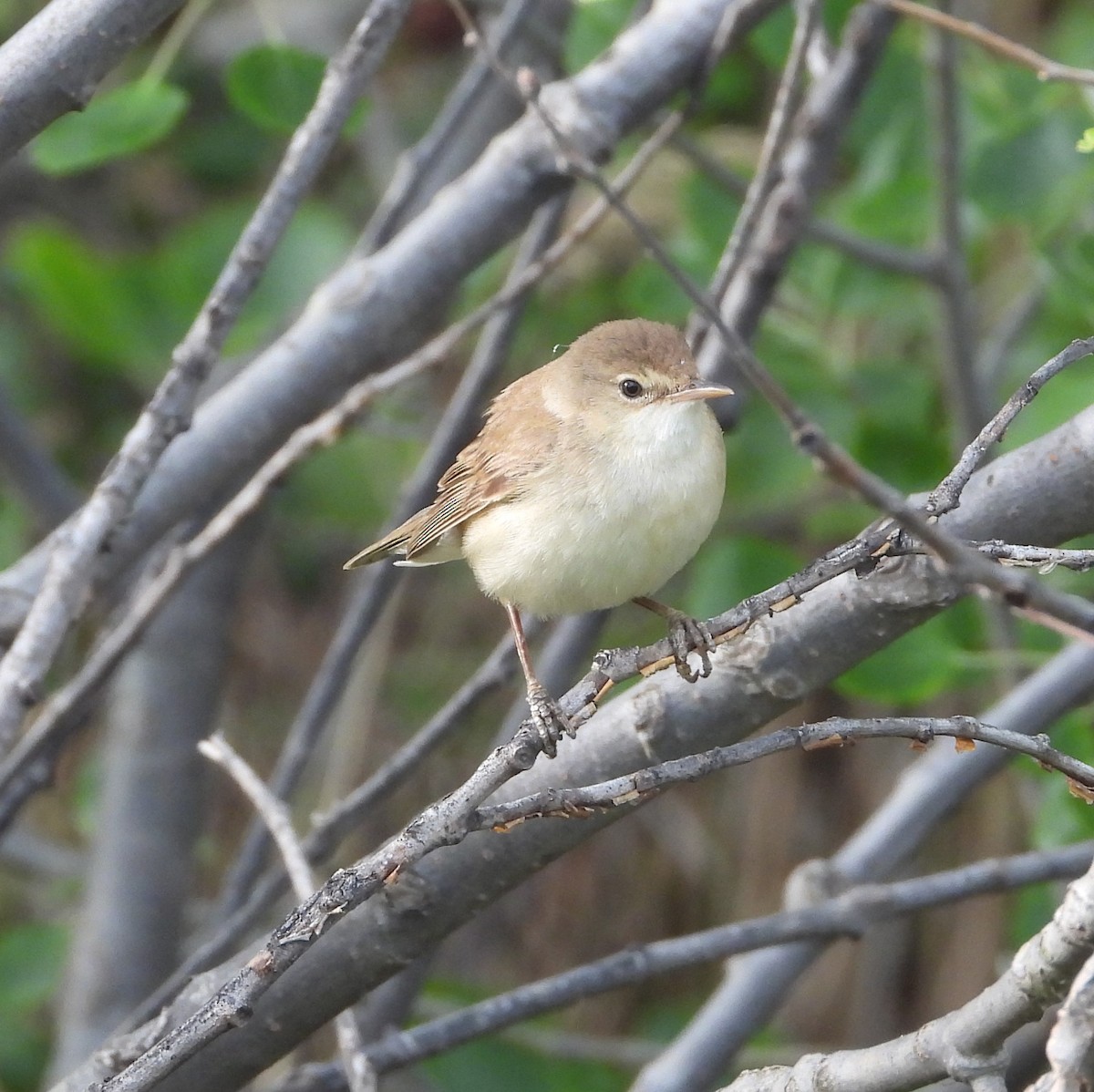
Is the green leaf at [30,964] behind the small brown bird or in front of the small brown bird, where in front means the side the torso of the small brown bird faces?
behind

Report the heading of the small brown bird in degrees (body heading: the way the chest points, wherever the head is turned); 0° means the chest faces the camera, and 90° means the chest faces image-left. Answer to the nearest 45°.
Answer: approximately 315°

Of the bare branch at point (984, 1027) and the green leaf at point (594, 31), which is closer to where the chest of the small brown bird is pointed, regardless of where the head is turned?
the bare branch

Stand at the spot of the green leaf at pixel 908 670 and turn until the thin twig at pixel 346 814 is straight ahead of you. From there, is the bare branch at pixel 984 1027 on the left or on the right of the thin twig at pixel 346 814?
left
